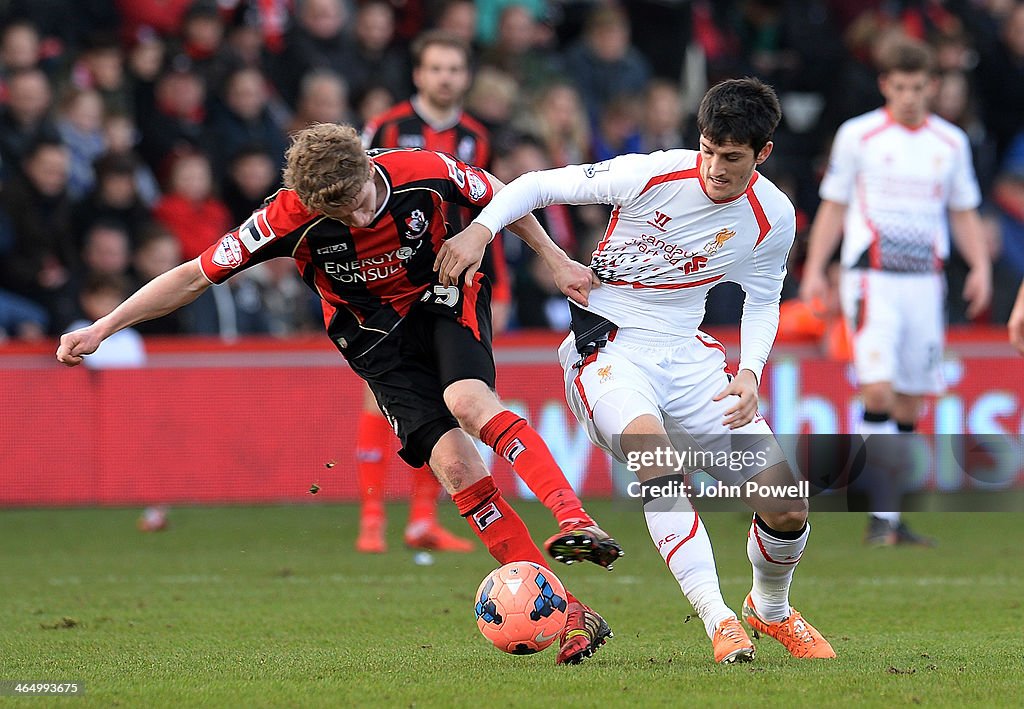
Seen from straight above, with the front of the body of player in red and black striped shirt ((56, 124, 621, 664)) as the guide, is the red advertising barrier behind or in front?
behind

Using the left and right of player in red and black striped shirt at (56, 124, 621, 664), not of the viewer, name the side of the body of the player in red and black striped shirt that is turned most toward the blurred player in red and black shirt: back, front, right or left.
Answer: back

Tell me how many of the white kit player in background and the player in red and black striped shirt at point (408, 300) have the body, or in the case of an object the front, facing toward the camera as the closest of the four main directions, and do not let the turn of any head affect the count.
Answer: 2

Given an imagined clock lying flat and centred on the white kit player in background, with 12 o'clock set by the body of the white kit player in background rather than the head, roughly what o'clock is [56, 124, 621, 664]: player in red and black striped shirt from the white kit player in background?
The player in red and black striped shirt is roughly at 1 o'clock from the white kit player in background.
